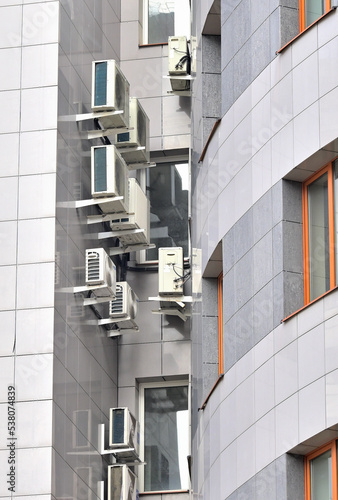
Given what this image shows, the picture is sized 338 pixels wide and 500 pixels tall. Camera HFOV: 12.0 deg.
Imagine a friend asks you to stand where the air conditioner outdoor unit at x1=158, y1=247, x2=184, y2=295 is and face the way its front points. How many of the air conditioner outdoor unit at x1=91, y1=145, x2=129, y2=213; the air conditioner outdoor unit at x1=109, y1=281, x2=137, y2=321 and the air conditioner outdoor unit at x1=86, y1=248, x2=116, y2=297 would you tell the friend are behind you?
0

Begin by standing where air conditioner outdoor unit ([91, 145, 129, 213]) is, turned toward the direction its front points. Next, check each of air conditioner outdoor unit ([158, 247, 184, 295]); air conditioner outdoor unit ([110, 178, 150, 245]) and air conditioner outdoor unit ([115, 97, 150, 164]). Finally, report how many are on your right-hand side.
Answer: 0

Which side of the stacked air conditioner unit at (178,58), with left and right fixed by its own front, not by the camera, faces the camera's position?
left

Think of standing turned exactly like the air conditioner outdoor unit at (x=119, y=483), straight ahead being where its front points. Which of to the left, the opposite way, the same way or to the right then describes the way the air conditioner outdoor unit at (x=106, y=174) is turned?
the same way

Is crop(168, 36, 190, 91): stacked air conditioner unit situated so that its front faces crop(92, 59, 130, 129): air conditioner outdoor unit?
no
